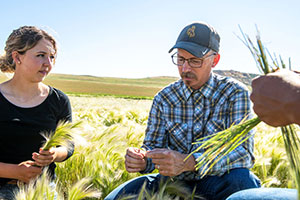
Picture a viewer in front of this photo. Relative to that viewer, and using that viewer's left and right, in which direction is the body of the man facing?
facing the viewer and to the left of the viewer

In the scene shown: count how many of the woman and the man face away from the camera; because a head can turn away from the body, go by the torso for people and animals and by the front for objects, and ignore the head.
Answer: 0

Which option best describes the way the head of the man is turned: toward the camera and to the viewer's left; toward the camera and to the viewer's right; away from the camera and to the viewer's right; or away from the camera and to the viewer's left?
toward the camera and to the viewer's left

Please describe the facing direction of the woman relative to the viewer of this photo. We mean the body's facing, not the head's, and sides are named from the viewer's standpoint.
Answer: facing the viewer and to the right of the viewer

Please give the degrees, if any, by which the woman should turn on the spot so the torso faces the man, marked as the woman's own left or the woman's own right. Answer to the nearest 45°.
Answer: approximately 45° to the woman's own left

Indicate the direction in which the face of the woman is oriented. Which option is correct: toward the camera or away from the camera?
toward the camera

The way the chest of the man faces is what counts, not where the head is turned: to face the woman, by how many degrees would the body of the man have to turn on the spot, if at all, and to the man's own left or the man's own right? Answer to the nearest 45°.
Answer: approximately 45° to the man's own right
